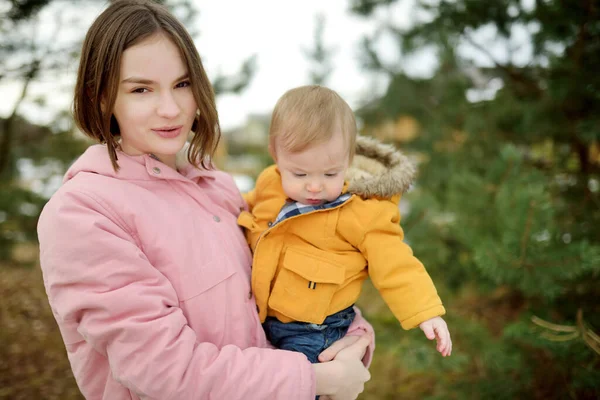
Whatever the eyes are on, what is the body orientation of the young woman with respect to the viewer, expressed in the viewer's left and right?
facing the viewer and to the right of the viewer

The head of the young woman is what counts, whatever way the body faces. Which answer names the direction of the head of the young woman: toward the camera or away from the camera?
toward the camera
